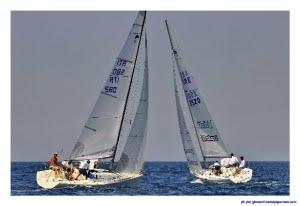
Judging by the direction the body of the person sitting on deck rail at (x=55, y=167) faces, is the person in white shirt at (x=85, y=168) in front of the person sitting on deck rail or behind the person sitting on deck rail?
in front

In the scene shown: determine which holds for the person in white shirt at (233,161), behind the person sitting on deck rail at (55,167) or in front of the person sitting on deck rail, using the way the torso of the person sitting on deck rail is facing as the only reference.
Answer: in front

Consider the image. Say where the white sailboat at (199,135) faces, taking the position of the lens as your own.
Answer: facing away from the viewer and to the left of the viewer
